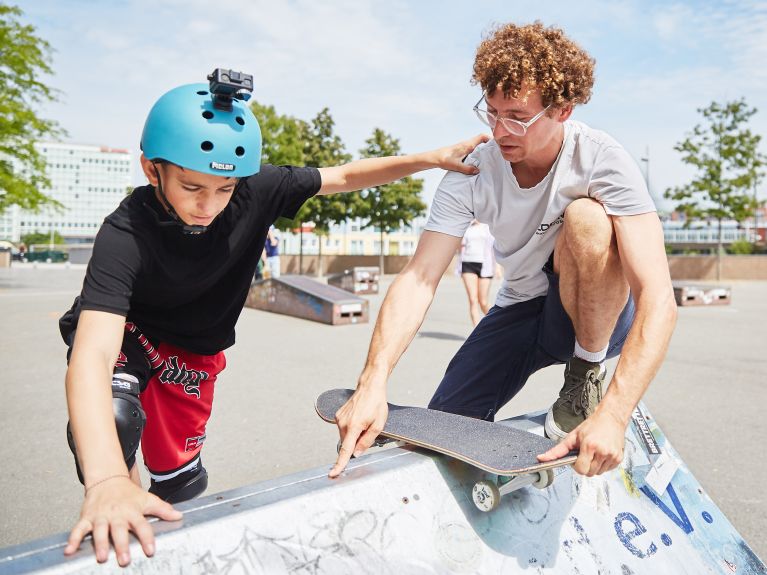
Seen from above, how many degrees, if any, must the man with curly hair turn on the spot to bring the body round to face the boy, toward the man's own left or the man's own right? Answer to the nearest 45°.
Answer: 0° — they already face them

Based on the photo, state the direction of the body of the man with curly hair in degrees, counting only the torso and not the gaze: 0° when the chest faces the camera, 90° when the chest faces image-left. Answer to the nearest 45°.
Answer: approximately 45°

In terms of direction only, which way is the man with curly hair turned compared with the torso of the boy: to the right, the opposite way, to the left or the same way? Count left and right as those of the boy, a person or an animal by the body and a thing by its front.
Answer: to the right

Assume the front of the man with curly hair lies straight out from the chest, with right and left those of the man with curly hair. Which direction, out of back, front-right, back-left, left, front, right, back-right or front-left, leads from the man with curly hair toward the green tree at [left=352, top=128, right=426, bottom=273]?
back-right

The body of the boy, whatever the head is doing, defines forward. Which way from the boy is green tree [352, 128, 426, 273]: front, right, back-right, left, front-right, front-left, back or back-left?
back-left

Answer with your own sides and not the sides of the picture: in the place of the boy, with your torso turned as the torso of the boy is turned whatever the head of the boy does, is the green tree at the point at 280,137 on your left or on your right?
on your left

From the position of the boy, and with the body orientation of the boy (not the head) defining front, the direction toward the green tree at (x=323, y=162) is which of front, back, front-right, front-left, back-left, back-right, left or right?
back-left

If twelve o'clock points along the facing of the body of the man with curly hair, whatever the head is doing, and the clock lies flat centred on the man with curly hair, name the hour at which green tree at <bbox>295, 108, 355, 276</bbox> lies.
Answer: The green tree is roughly at 4 o'clock from the man with curly hair.

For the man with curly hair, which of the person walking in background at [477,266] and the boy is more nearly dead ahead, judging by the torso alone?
the boy
